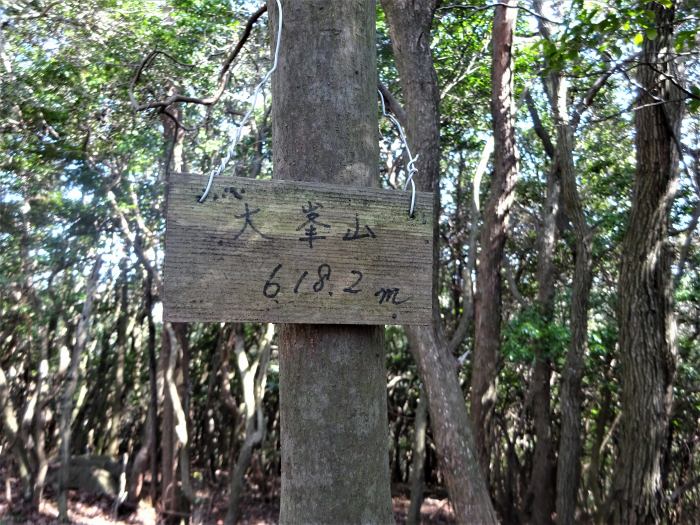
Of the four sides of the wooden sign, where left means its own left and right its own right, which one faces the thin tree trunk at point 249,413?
back

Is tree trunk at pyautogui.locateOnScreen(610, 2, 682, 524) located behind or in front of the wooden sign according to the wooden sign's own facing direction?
behind

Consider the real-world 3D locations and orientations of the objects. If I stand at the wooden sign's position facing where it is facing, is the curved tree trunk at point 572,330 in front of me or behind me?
behind

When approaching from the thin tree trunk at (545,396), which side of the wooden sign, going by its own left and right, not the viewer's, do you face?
back

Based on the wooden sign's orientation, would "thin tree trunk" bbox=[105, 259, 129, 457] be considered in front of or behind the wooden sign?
behind

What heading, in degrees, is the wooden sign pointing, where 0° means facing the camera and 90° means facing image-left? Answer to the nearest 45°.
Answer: approximately 0°

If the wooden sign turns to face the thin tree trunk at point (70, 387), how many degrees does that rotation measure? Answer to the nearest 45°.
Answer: approximately 180°

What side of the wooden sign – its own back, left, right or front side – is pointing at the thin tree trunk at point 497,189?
back
